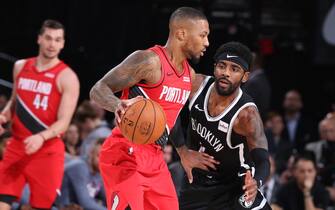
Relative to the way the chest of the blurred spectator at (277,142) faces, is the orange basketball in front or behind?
in front

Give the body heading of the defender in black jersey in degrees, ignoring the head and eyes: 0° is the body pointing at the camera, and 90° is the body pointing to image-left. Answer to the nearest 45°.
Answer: approximately 45°

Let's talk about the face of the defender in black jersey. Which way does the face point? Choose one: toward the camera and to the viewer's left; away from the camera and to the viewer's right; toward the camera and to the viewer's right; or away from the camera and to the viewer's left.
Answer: toward the camera and to the viewer's left

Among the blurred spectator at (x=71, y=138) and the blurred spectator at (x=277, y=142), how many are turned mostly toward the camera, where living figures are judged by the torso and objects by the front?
2

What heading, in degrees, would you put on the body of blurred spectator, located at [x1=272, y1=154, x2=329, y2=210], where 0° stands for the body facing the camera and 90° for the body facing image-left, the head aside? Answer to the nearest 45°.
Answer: approximately 0°
